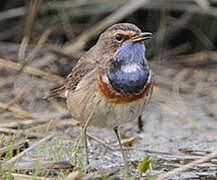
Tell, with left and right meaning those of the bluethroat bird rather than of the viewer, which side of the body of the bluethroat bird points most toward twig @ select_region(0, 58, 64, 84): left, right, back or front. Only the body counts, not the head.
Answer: back

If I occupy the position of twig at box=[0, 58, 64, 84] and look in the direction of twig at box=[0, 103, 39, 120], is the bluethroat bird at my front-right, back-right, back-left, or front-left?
front-left

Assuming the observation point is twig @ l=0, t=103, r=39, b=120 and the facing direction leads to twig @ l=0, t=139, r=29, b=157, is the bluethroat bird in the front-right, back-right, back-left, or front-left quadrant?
front-left

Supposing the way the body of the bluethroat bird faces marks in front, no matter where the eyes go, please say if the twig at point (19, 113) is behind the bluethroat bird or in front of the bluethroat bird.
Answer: behind

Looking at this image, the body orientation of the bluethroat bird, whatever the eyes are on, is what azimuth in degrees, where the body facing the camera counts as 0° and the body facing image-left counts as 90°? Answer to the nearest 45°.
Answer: approximately 315°

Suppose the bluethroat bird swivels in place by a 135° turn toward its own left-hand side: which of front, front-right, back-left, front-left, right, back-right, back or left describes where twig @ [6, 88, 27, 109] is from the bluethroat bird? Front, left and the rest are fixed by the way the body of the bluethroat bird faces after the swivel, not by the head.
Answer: front-left

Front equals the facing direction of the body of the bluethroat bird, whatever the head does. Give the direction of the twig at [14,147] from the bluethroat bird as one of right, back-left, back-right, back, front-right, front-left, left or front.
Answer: back-right
